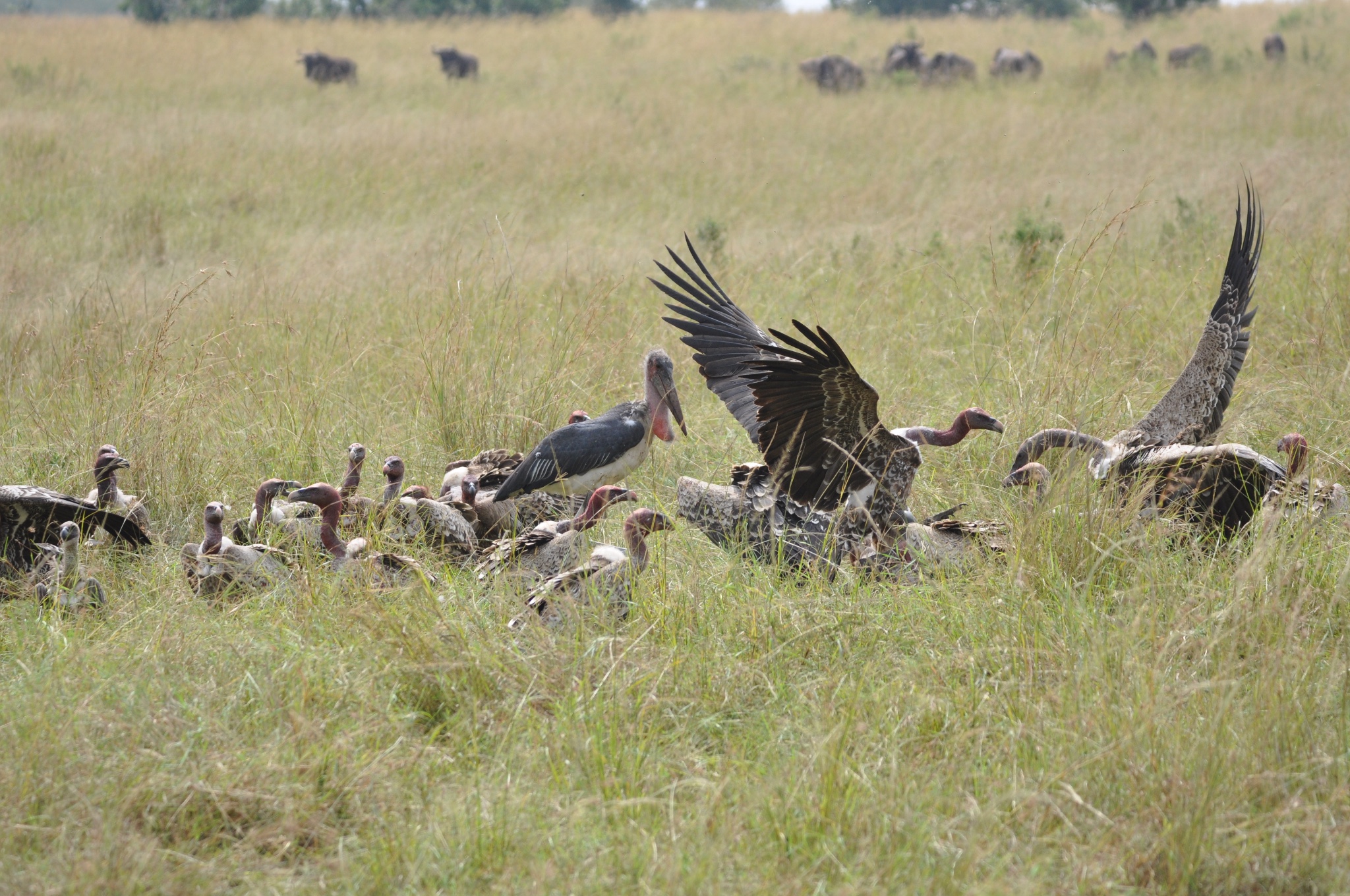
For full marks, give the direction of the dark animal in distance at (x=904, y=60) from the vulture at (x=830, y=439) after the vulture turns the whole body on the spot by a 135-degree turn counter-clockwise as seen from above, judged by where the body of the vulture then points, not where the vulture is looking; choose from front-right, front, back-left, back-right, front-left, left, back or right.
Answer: front-right

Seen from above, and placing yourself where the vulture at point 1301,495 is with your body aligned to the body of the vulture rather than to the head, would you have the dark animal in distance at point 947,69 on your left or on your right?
on your right

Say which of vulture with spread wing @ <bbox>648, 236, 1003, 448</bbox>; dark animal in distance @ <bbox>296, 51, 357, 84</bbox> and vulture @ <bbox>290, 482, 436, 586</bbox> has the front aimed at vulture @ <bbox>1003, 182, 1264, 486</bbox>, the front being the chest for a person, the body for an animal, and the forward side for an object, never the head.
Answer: the vulture with spread wing

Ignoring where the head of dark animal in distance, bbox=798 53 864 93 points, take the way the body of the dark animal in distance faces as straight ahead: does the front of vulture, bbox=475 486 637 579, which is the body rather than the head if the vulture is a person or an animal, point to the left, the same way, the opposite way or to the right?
the opposite way

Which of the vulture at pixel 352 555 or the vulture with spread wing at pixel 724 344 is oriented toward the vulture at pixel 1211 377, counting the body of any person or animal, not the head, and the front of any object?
the vulture with spread wing

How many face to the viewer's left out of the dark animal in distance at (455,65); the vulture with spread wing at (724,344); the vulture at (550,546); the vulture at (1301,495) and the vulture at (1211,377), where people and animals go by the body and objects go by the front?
3

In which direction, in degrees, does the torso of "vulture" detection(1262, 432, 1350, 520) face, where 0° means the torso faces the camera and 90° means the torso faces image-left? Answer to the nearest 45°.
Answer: approximately 90°

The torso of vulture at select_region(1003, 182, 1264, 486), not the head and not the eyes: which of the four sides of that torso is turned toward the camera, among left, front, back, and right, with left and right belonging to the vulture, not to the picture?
left

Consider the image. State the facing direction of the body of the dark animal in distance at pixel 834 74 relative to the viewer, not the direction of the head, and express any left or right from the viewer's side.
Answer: facing to the left of the viewer

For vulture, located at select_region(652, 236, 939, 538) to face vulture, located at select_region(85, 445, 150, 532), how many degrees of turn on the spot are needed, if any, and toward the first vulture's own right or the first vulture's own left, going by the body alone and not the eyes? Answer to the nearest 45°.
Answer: approximately 180°

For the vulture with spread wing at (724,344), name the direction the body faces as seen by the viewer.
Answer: to the viewer's right

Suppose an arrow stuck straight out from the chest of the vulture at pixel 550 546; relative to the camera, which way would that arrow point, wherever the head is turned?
to the viewer's right

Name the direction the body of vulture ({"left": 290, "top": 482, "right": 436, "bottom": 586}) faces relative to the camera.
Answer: to the viewer's left

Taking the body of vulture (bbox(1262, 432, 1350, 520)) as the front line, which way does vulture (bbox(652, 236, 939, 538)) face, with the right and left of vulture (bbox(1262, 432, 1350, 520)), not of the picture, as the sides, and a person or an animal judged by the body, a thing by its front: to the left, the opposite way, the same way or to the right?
the opposite way

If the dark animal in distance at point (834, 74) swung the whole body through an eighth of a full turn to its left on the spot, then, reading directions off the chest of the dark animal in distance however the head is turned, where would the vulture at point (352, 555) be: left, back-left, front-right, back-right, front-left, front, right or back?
front-left

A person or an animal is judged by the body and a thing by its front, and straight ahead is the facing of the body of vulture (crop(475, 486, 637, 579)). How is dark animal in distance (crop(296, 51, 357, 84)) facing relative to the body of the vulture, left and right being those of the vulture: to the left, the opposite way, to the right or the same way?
the opposite way
